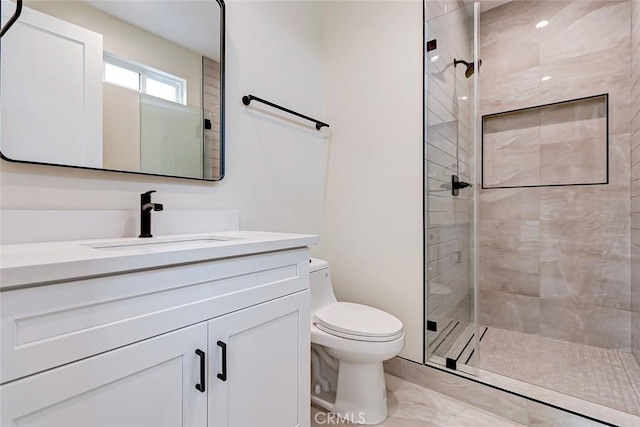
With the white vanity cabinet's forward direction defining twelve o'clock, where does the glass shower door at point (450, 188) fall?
The glass shower door is roughly at 10 o'clock from the white vanity cabinet.

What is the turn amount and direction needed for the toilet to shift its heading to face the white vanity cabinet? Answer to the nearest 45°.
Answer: approximately 90° to its right

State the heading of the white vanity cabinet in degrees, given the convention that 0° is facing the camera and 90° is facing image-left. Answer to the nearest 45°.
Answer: approximately 315°

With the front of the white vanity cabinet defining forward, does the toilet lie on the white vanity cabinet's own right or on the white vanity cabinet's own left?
on the white vanity cabinet's own left

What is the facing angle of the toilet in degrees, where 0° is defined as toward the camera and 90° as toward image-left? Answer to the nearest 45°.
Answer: approximately 315°

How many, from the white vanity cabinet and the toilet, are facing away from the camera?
0
